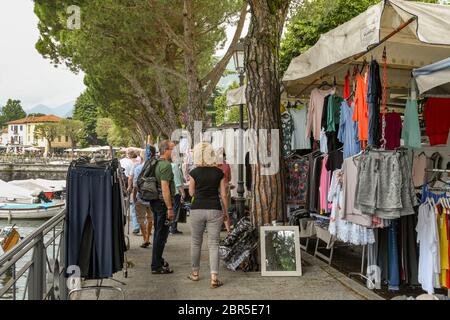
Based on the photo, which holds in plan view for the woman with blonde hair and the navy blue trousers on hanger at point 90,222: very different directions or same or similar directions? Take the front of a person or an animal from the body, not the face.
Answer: very different directions

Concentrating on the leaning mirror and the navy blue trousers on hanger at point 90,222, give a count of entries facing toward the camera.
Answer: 2

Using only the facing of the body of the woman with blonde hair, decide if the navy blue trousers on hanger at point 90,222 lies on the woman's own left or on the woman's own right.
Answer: on the woman's own left

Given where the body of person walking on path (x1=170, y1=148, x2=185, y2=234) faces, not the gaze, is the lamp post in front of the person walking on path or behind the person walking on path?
in front

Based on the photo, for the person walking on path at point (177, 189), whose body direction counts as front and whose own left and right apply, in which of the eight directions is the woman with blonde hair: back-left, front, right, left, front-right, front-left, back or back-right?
right

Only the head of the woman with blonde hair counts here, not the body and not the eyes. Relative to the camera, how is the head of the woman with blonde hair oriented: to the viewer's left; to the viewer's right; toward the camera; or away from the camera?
away from the camera

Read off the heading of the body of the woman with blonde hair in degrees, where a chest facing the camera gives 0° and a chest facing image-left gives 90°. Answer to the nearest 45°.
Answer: approximately 180°

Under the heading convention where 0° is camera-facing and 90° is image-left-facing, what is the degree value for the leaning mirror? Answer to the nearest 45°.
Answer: approximately 0°

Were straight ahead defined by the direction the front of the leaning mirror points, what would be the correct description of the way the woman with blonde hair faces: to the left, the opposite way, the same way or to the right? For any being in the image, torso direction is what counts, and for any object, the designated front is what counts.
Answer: the opposite way

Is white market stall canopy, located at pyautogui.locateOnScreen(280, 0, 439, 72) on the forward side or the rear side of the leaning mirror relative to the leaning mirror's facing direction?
on the rear side

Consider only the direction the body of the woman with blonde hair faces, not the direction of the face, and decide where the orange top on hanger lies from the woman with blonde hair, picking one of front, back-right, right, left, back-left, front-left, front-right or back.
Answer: right
